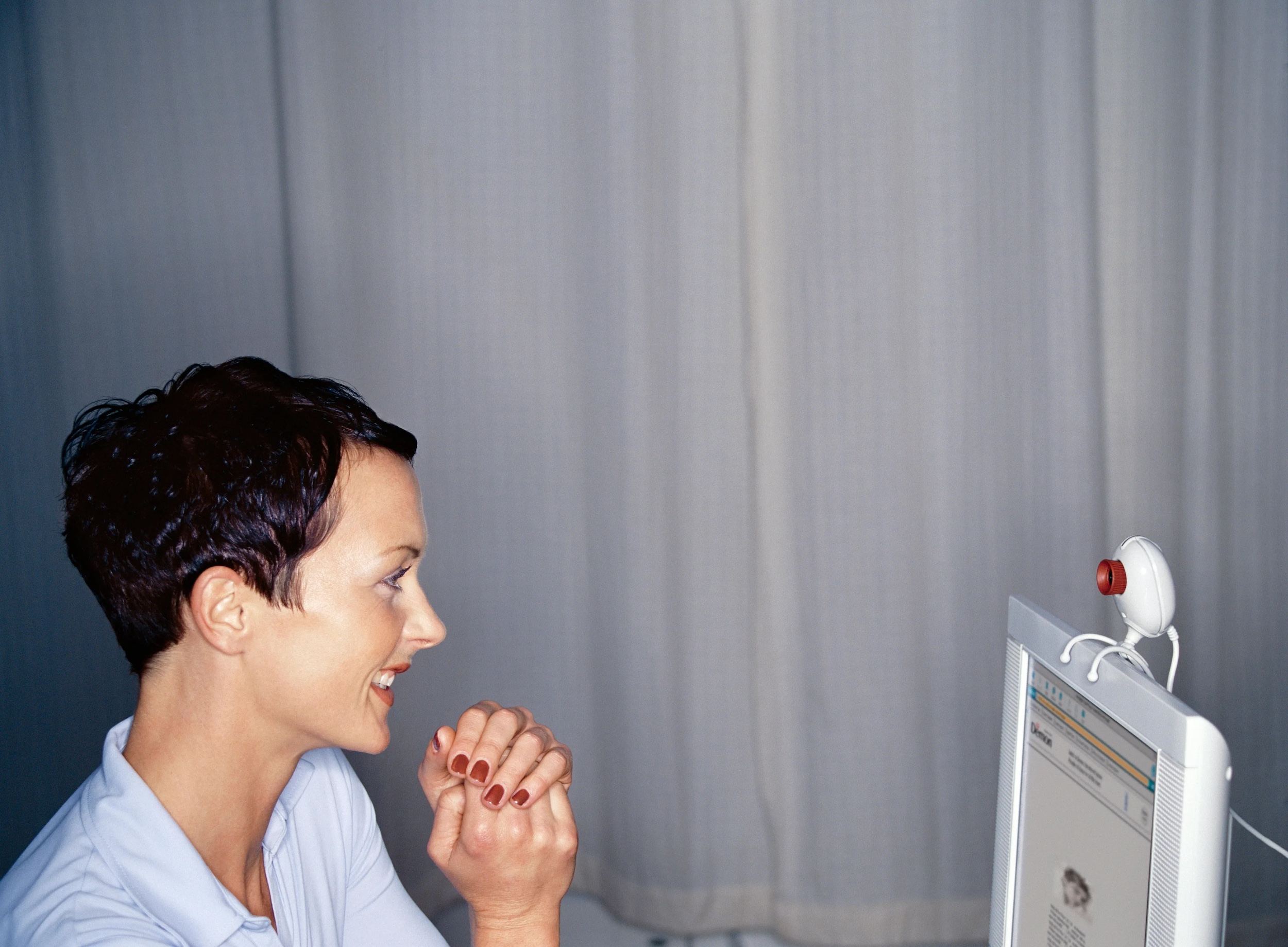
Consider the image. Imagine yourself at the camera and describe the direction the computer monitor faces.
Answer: facing the viewer and to the left of the viewer

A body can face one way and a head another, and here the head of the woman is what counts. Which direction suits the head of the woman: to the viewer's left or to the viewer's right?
to the viewer's right
